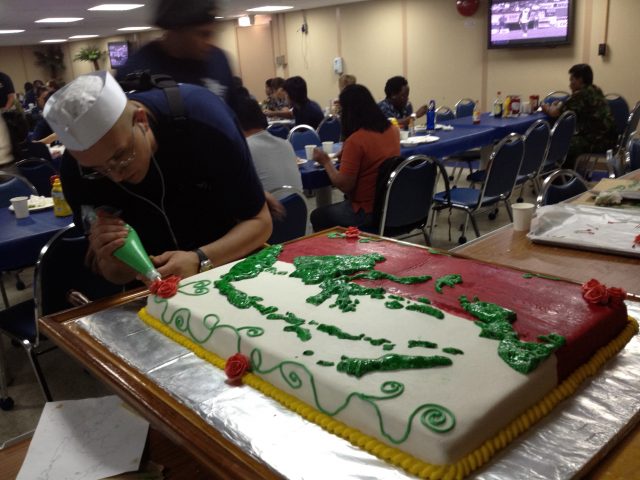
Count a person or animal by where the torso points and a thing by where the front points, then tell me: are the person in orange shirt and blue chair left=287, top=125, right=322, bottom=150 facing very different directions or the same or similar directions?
very different directions

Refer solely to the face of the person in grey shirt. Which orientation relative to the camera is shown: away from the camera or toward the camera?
away from the camera

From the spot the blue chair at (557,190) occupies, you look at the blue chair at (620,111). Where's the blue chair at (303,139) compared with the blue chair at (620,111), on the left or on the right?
left

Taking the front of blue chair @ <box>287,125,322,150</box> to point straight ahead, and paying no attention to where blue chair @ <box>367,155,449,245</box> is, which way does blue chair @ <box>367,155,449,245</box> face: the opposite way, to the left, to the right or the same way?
the opposite way

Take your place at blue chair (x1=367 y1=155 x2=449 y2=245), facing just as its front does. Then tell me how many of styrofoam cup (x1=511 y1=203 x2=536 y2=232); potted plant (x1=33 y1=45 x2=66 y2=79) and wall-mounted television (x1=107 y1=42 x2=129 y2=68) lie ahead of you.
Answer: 2

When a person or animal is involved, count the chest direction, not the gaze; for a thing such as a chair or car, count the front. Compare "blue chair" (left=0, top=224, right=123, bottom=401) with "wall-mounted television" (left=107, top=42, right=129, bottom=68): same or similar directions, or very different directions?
very different directions

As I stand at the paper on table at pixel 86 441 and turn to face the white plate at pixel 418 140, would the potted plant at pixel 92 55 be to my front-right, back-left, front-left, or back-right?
front-left
